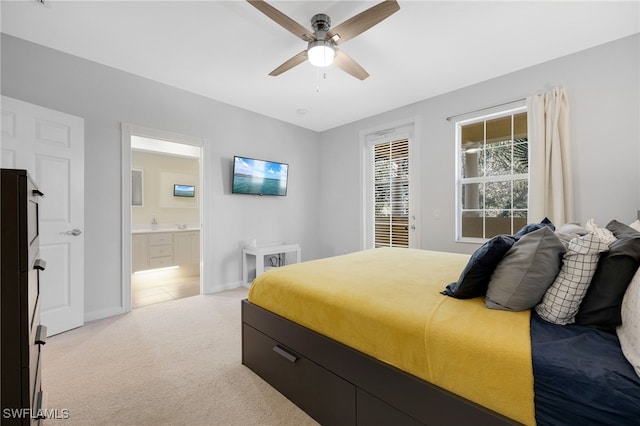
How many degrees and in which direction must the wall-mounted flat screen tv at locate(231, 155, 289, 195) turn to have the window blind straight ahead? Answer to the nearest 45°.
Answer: approximately 45° to its left

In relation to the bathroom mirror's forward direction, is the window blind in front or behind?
in front

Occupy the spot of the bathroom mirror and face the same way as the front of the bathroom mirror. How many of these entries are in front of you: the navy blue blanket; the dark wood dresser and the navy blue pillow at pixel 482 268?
3

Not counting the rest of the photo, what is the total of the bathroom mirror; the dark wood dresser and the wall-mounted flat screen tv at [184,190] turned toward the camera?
2

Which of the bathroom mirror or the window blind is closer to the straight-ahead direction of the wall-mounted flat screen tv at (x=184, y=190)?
the window blind

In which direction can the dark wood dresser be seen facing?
to the viewer's right

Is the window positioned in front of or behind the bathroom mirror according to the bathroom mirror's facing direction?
in front

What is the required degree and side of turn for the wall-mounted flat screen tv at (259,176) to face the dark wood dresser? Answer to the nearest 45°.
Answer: approximately 45° to its right

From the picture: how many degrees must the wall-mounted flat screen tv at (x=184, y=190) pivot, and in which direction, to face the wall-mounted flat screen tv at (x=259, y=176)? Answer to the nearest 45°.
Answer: approximately 45° to its left

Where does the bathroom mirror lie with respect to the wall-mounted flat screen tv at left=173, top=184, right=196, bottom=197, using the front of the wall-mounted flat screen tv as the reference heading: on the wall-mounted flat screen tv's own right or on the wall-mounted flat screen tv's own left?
on the wall-mounted flat screen tv's own right

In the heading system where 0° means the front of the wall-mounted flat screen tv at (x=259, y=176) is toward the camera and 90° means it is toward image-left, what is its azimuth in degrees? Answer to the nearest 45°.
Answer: approximately 315°

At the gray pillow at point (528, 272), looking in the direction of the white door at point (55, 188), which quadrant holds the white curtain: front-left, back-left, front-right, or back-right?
back-right
